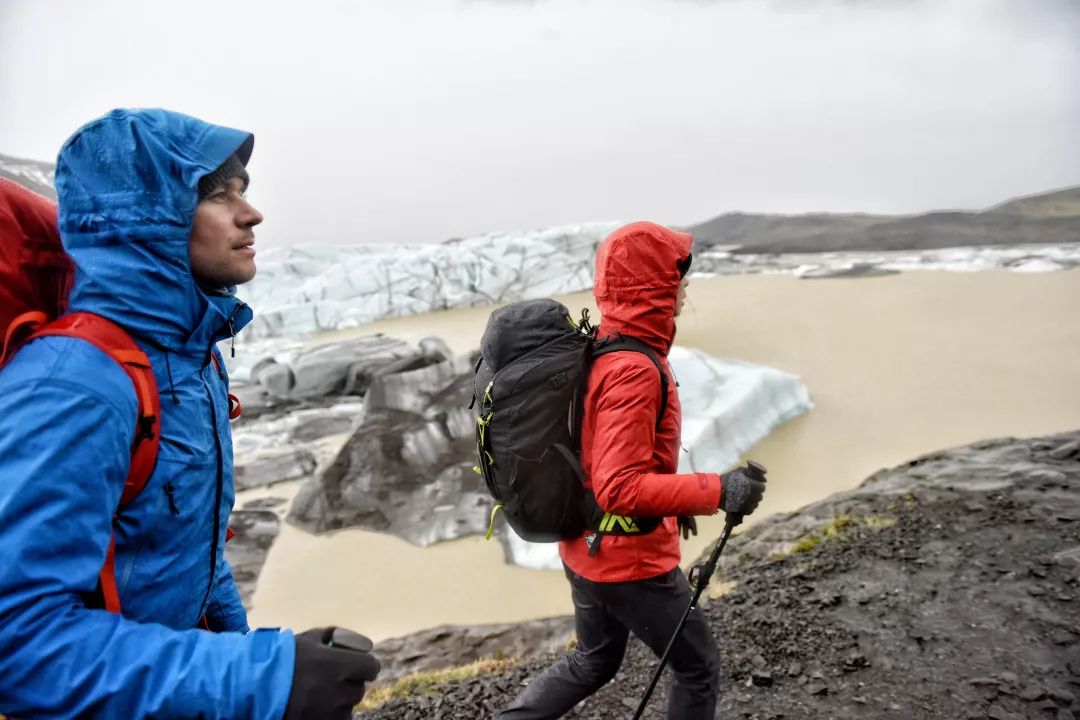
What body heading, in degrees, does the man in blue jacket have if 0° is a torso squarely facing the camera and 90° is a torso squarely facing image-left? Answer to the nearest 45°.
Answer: approximately 270°

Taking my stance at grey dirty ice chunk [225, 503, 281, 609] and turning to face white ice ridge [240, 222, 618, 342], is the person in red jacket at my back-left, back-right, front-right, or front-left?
back-right

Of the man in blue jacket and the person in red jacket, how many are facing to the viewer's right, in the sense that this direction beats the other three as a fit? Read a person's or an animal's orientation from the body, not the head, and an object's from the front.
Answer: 2

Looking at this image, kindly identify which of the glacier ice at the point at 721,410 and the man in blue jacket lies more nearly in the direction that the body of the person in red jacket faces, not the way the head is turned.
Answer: the glacier ice

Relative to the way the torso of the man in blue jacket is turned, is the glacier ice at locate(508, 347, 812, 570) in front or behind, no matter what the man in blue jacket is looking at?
in front

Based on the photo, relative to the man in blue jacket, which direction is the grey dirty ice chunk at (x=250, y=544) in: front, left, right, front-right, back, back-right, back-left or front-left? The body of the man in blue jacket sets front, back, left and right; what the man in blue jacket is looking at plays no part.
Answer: left

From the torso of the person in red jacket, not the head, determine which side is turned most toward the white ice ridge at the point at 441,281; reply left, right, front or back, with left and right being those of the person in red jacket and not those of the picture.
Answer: left

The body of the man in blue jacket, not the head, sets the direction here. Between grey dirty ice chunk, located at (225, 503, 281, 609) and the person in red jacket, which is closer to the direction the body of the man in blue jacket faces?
the person in red jacket

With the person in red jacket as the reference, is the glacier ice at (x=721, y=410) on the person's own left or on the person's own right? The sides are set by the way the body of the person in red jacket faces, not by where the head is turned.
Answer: on the person's own left

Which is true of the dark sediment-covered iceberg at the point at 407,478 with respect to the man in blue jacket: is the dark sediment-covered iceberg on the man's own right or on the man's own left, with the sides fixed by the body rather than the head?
on the man's own left

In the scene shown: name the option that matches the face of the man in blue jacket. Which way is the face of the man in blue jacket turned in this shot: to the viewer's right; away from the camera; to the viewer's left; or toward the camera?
to the viewer's right

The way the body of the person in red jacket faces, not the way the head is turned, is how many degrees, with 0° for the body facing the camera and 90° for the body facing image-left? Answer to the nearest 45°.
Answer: approximately 270°
